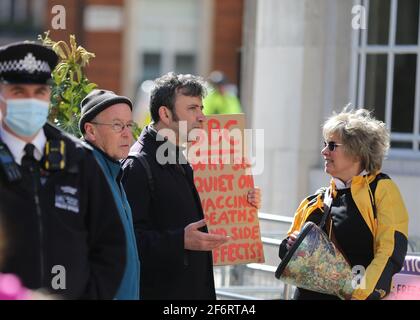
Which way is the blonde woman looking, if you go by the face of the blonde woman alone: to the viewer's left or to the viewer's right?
to the viewer's left

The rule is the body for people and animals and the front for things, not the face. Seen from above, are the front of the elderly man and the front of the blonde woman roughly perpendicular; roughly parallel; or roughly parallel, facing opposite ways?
roughly perpendicular

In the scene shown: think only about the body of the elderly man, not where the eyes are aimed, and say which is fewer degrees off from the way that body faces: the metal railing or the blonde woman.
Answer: the blonde woman

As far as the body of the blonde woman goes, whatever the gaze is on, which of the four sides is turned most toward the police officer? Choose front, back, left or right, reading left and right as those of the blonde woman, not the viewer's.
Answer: front

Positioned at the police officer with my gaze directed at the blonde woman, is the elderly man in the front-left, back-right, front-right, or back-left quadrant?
front-left

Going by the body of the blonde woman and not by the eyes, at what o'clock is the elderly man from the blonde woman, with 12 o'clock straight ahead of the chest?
The elderly man is roughly at 1 o'clock from the blonde woman.

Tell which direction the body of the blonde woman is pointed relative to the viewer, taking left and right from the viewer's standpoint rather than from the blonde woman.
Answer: facing the viewer and to the left of the viewer

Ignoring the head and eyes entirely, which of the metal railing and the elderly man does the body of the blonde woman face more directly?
the elderly man

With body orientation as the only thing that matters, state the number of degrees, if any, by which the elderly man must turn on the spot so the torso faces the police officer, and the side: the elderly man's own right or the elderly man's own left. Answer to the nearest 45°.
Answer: approximately 45° to the elderly man's own right

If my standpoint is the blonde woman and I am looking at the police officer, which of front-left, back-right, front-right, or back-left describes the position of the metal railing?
back-right

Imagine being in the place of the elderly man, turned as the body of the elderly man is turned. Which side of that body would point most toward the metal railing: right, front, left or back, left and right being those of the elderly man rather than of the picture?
left

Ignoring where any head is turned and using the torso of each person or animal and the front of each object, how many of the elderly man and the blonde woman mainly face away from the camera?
0

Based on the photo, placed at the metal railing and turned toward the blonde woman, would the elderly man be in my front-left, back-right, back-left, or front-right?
front-right

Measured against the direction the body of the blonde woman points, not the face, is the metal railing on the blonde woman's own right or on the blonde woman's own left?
on the blonde woman's own right
